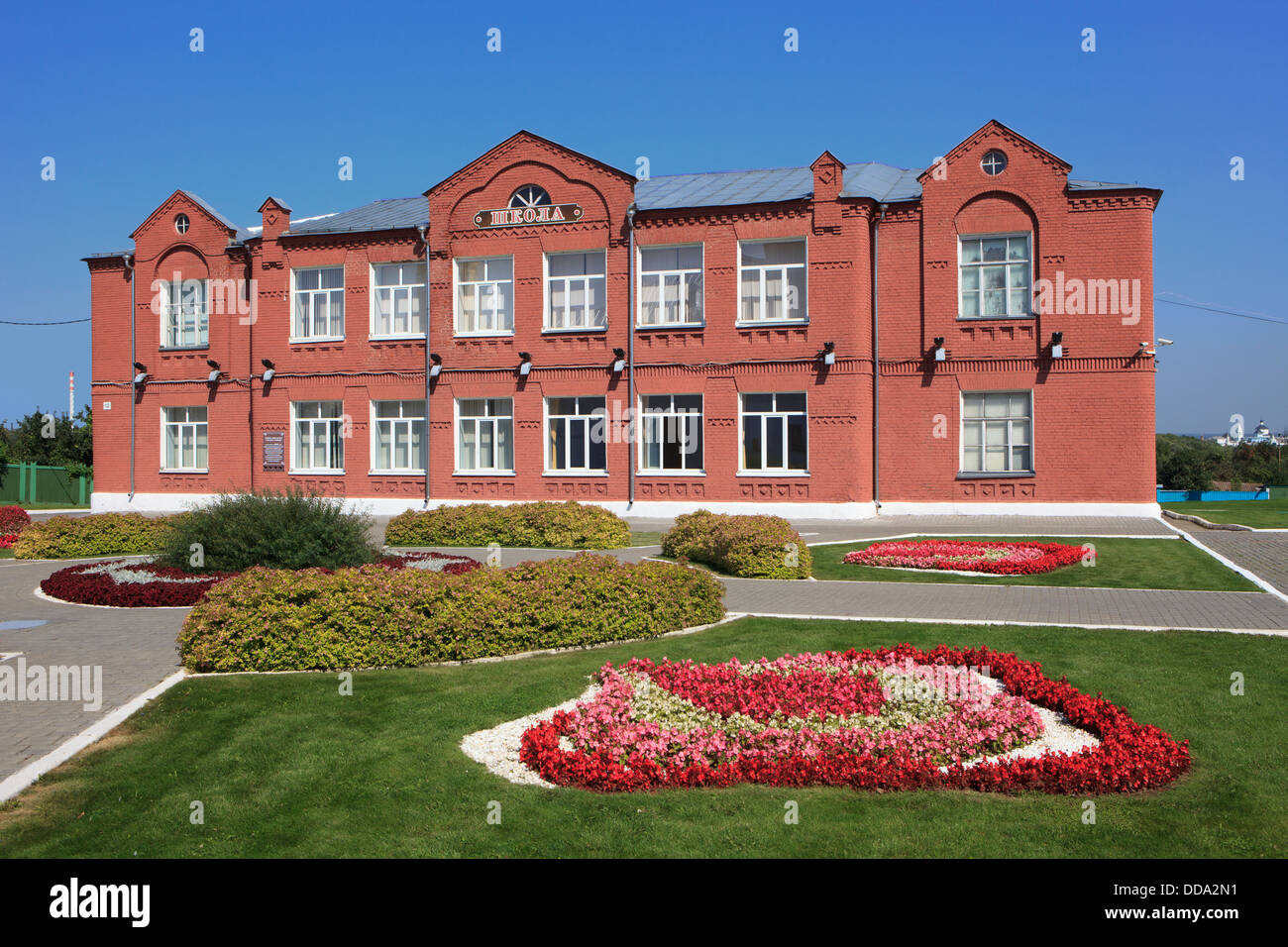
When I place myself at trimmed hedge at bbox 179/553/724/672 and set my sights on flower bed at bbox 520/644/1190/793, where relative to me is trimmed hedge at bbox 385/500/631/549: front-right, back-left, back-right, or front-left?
back-left

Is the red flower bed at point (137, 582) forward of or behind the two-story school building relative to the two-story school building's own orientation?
forward

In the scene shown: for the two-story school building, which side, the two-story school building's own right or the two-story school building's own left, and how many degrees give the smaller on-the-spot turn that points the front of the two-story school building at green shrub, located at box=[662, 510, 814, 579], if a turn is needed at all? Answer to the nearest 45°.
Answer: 0° — it already faces it

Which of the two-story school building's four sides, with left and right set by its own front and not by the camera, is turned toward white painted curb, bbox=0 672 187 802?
front

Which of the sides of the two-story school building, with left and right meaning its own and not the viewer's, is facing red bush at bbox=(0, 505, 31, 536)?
right

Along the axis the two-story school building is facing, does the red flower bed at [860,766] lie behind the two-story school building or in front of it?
in front

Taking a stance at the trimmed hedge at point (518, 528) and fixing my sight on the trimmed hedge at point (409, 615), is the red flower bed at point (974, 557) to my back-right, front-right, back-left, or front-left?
front-left

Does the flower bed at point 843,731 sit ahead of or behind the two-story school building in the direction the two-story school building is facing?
ahead

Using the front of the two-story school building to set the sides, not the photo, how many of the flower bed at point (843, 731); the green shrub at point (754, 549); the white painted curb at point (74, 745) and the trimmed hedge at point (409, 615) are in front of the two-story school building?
4

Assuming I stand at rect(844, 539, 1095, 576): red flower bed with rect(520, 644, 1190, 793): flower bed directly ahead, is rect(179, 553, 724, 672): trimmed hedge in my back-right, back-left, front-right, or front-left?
front-right

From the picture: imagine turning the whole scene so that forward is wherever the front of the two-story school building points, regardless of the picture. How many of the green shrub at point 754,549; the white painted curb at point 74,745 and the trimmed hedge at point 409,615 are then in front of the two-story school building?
3

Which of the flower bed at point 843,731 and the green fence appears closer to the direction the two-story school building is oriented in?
the flower bed

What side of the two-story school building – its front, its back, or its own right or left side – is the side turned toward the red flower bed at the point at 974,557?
front

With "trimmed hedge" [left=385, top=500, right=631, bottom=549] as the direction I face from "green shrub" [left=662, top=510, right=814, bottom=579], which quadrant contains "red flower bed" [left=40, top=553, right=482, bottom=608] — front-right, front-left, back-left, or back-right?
front-left

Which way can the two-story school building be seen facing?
toward the camera

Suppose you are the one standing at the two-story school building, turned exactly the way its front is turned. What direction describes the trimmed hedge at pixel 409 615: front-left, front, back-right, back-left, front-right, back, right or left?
front
